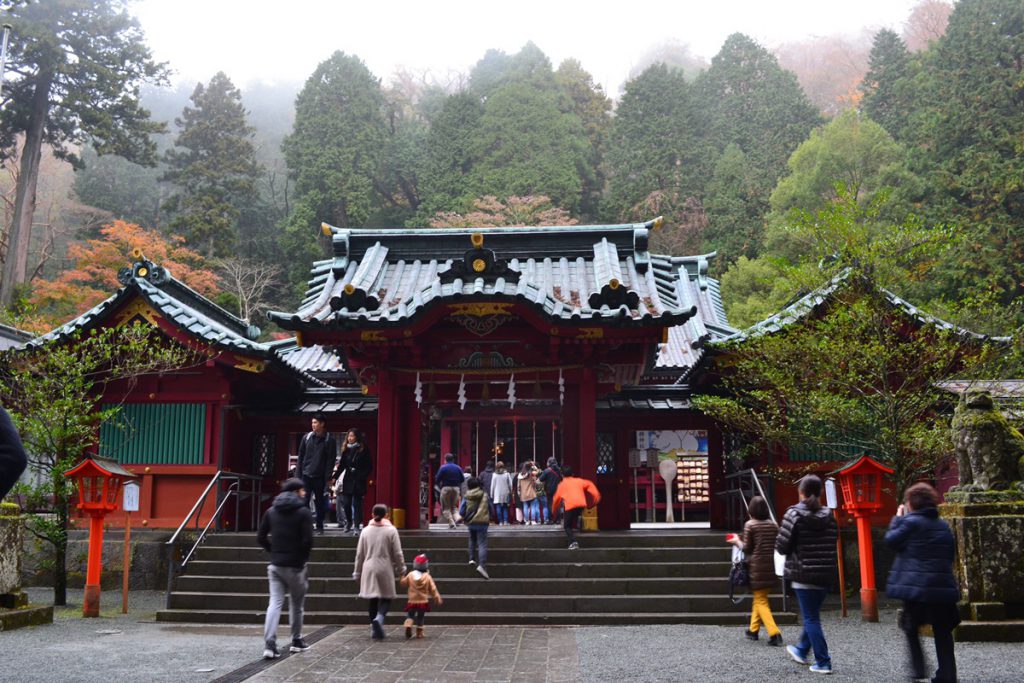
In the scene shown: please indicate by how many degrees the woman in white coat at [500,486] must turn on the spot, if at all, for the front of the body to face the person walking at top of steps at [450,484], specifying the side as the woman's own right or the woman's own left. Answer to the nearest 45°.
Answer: approximately 135° to the woman's own left

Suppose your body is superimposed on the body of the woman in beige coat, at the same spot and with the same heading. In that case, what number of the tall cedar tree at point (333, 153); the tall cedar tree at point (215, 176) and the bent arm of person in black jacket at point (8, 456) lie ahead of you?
2

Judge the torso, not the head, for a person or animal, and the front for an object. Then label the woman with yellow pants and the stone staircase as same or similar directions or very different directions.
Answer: very different directions

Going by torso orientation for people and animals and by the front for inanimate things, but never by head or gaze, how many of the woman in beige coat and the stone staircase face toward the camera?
1

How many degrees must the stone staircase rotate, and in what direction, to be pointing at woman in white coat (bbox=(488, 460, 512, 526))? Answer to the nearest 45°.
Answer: approximately 180°

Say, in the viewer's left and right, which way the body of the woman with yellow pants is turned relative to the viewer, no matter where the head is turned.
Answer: facing away from the viewer and to the left of the viewer

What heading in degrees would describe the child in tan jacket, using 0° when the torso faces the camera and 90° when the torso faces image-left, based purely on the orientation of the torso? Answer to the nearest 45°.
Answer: approximately 180°

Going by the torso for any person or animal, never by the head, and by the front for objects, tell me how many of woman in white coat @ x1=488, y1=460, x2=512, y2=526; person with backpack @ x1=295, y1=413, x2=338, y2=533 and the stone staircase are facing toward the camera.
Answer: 2

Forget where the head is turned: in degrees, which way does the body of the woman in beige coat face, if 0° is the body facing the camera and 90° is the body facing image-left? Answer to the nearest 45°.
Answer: approximately 180°

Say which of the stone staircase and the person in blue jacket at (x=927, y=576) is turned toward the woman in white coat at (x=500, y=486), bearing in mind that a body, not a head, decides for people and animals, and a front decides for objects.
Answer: the person in blue jacket

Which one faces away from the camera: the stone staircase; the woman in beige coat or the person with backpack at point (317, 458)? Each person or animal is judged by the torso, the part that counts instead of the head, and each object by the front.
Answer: the woman in beige coat

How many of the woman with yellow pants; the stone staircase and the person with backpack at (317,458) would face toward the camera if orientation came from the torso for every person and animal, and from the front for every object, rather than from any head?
2

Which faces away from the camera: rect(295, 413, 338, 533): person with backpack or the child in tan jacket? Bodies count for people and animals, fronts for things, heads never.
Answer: the child in tan jacket

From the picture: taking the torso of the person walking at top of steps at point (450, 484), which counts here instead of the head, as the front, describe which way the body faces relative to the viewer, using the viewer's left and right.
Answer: facing away from the viewer
